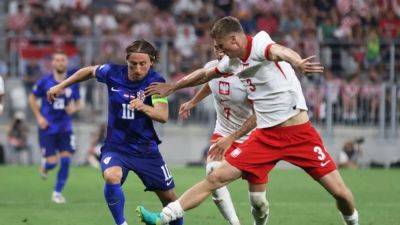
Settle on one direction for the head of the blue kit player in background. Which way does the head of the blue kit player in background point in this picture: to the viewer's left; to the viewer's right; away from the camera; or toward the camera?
toward the camera

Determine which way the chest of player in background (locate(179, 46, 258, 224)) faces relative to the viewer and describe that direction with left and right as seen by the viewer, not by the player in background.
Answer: facing the viewer and to the left of the viewer

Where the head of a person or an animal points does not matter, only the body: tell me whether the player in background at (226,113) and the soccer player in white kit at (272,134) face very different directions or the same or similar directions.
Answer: same or similar directions

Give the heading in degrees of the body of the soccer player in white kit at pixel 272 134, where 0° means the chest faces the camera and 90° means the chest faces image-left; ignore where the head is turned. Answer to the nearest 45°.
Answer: approximately 45°

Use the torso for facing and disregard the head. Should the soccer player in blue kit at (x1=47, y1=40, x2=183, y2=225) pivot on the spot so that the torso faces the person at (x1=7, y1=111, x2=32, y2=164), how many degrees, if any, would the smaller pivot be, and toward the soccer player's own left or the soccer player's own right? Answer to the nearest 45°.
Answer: approximately 180°

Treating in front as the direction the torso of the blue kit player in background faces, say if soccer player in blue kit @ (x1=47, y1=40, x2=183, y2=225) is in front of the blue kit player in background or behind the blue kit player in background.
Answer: in front

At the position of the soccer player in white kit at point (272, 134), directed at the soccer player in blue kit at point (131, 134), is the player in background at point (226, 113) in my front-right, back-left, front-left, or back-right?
front-right

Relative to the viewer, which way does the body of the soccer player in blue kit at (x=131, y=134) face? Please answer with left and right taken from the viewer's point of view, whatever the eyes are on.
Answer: facing the viewer

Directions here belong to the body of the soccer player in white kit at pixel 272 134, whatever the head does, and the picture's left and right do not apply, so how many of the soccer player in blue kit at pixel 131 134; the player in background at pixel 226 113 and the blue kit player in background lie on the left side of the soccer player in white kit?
0

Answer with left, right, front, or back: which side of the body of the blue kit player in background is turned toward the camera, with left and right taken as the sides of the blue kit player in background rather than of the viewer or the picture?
front

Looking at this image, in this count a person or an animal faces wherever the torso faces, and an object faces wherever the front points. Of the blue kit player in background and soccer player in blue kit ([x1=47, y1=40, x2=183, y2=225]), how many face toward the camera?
2
